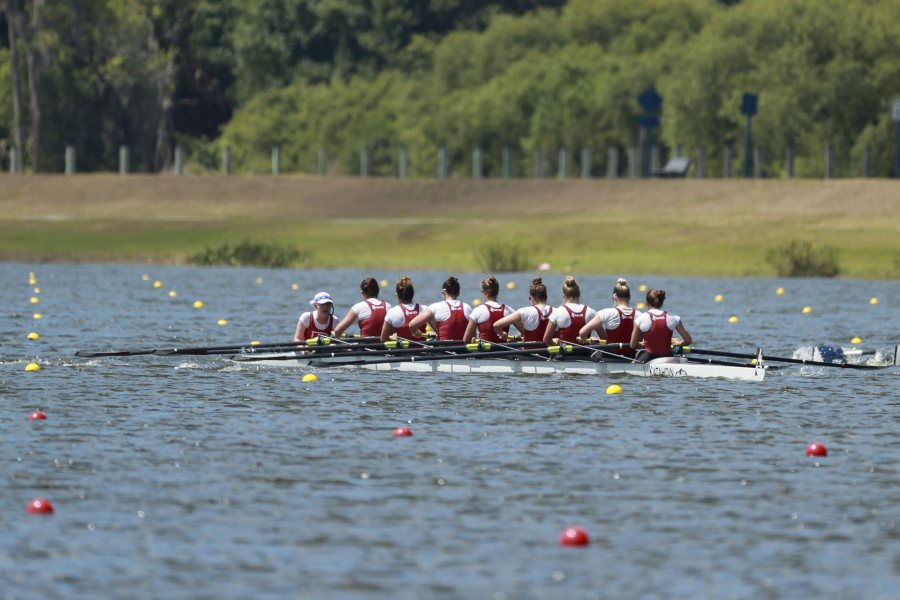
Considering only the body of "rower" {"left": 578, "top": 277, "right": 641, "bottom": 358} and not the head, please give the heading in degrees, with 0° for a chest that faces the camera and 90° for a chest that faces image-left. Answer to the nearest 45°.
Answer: approximately 135°

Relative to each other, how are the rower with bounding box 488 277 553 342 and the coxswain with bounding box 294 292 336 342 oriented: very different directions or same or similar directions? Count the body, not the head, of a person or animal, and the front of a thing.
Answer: very different directions

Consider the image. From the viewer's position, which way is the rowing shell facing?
facing the viewer and to the right of the viewer

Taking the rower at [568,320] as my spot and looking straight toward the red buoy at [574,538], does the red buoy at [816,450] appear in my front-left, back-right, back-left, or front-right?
front-left

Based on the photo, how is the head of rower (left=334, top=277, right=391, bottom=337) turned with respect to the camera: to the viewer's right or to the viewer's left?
to the viewer's left

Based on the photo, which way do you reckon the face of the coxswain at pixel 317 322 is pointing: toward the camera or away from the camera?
toward the camera

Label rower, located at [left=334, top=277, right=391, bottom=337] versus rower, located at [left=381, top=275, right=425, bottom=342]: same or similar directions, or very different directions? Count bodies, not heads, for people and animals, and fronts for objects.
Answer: same or similar directions

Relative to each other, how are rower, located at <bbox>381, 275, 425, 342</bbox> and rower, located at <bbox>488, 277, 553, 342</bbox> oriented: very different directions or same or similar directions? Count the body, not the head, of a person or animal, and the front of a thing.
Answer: same or similar directions

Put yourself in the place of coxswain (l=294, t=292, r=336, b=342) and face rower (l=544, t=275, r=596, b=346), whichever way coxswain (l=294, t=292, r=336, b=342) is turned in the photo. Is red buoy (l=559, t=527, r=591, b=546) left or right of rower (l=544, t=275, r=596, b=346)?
right

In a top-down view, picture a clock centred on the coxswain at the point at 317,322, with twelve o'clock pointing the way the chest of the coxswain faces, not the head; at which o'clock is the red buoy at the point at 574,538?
The red buoy is roughly at 1 o'clock from the coxswain.

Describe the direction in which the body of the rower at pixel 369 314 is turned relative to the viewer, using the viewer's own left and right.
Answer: facing away from the viewer and to the left of the viewer

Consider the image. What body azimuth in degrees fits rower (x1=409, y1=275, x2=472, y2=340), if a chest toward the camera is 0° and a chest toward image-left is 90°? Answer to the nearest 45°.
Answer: approximately 135°

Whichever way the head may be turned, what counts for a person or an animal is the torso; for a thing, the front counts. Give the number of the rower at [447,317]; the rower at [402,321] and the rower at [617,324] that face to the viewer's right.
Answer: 0

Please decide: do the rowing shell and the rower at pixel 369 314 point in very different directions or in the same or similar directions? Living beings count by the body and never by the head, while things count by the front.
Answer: very different directions

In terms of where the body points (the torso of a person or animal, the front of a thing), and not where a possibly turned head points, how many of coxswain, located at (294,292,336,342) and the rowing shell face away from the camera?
0

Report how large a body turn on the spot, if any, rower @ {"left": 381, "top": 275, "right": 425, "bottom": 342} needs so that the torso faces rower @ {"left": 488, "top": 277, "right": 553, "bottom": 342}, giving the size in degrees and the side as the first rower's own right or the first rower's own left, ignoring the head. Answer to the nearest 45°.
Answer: approximately 135° to the first rower's own right
